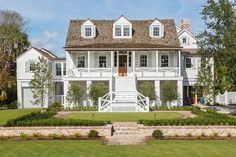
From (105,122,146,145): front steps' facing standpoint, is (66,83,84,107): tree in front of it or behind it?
behind

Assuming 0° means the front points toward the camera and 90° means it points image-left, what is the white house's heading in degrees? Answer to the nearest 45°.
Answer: approximately 0°

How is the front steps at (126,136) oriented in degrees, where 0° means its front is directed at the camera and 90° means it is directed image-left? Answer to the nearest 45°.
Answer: approximately 0°

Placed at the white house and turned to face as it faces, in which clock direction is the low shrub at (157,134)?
The low shrub is roughly at 12 o'clock from the white house.

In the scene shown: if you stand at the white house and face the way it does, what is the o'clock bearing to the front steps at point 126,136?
The front steps is roughly at 12 o'clock from the white house.

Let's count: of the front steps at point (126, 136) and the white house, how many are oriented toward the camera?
2

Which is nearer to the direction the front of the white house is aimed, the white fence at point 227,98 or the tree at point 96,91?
the tree

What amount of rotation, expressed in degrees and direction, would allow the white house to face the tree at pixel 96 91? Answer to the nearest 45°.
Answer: approximately 45° to its right

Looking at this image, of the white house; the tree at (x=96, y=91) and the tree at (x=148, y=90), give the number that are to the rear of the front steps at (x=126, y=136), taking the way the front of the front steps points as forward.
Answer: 3

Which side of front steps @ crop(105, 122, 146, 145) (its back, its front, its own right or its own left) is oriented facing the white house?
back

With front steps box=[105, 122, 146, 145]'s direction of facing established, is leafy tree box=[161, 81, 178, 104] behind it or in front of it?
behind

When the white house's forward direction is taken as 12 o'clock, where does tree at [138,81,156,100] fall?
The tree is roughly at 11 o'clock from the white house.
